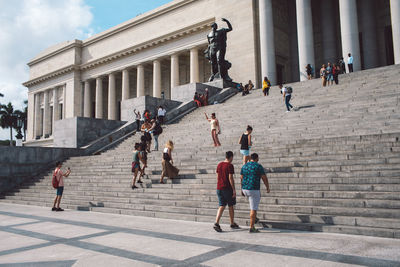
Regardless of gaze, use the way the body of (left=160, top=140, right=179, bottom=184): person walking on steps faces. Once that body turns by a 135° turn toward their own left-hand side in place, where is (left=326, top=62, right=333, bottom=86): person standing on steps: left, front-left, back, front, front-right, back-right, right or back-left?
right

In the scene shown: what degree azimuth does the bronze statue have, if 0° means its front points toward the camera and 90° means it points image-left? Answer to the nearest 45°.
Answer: approximately 45°

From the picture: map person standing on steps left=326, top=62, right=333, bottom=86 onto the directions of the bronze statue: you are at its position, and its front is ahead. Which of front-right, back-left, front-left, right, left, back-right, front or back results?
left

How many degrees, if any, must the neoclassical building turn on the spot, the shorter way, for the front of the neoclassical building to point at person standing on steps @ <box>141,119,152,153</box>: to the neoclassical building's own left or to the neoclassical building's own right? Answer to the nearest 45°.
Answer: approximately 45° to the neoclassical building's own left

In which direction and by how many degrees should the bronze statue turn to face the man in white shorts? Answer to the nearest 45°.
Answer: approximately 45° to its left

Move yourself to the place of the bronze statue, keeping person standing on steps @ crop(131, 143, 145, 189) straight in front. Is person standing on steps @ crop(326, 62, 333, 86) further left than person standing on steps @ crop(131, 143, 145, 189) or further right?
left

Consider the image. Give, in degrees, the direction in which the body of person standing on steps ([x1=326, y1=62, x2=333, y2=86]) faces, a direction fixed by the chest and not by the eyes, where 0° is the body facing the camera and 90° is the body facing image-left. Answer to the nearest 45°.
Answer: approximately 0°

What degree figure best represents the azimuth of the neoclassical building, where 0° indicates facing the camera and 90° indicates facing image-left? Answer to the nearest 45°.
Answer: approximately 45°
